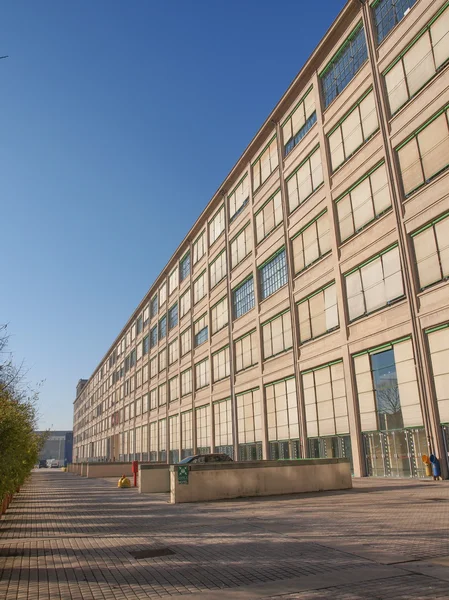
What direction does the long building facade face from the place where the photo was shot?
facing the viewer and to the left of the viewer
